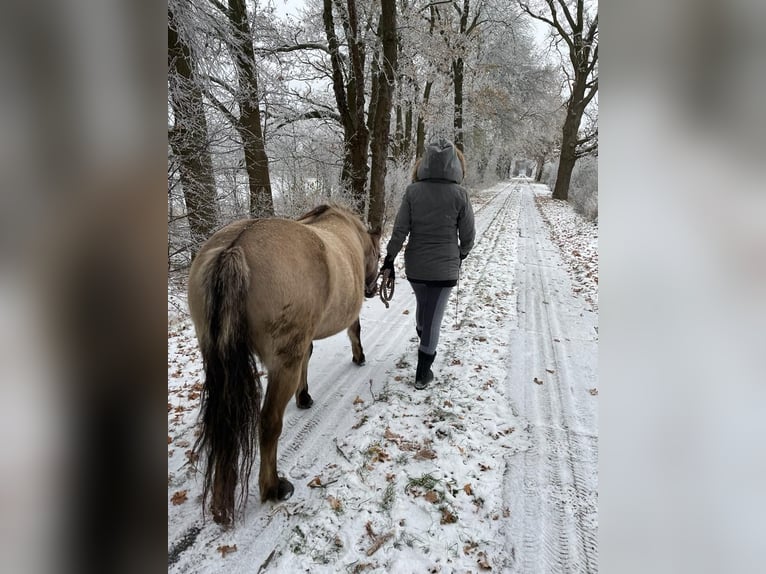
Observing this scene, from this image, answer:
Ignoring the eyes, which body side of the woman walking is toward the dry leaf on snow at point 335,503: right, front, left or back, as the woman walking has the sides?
back

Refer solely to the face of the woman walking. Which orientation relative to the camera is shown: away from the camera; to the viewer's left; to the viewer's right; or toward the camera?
away from the camera

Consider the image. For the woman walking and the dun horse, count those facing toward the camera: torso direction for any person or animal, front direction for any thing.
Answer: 0

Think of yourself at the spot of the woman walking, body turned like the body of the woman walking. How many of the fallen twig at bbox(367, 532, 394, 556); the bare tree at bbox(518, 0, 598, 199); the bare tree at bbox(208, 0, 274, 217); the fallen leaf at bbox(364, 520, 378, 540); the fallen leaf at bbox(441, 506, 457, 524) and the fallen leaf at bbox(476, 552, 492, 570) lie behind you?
4

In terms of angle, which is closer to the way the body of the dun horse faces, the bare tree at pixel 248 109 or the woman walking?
the woman walking

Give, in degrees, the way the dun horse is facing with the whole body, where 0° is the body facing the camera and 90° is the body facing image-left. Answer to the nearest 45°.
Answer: approximately 225°

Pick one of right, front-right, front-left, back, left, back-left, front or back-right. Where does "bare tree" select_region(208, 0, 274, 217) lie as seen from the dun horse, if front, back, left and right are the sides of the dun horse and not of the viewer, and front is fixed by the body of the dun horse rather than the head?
front-left

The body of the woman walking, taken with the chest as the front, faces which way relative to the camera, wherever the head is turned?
away from the camera

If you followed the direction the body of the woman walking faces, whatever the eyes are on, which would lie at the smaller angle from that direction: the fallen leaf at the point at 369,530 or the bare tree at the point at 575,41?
the bare tree

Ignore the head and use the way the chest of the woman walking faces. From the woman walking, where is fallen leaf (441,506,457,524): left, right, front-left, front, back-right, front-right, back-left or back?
back
